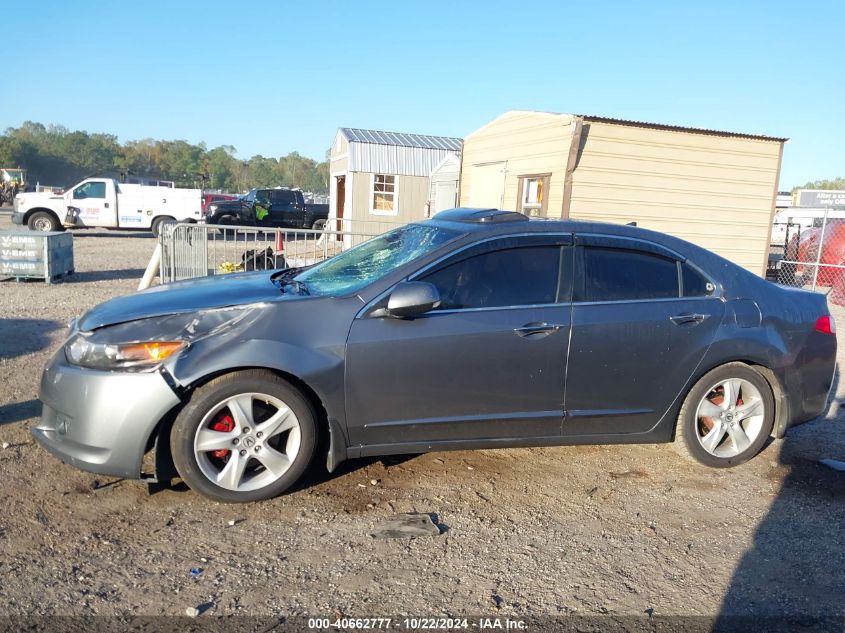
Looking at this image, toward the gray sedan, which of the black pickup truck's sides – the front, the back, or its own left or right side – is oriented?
left

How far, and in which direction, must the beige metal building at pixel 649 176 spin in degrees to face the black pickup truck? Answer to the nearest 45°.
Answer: approximately 90° to its right

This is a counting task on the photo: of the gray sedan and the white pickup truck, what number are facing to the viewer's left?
2

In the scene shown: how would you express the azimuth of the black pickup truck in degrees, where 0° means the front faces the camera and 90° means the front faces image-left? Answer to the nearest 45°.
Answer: approximately 90°

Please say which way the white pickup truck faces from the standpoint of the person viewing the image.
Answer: facing to the left of the viewer

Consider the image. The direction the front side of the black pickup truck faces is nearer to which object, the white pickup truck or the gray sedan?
the white pickup truck

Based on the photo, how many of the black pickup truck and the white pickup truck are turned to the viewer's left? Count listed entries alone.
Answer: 2

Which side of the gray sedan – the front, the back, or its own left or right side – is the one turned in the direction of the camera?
left

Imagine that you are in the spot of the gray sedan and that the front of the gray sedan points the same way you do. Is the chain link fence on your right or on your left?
on your right

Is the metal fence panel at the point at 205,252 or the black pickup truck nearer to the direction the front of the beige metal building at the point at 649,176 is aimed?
the metal fence panel

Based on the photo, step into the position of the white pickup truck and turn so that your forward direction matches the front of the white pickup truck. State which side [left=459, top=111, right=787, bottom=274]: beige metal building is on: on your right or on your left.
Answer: on your left

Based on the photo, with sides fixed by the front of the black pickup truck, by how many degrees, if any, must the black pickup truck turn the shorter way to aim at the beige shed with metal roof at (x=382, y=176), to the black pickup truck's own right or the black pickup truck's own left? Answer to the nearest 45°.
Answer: approximately 135° to the black pickup truck's own left
